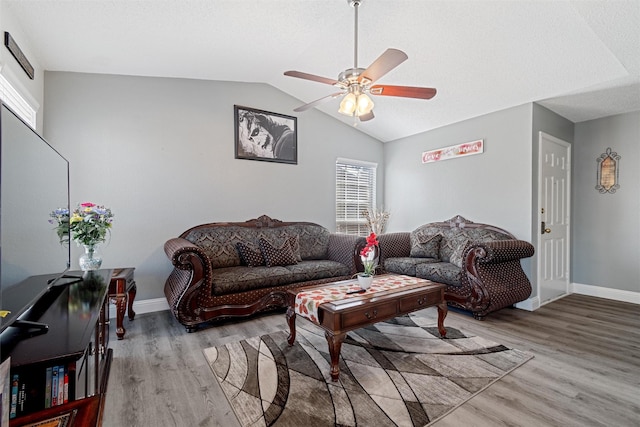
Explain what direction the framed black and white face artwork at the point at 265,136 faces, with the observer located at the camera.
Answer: facing the viewer and to the right of the viewer

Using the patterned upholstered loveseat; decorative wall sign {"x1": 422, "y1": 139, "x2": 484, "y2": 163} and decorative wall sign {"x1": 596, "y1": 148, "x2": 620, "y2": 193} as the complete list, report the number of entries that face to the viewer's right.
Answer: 0

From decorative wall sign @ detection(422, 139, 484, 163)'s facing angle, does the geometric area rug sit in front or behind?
in front

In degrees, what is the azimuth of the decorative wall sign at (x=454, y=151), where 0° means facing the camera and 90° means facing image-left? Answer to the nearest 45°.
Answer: approximately 45°

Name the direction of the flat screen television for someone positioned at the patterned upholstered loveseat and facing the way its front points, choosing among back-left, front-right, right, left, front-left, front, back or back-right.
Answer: front

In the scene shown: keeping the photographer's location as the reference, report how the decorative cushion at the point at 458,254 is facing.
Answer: facing the viewer and to the left of the viewer

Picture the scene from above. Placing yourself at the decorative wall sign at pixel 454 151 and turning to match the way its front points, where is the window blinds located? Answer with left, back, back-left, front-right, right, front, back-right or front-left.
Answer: front-right

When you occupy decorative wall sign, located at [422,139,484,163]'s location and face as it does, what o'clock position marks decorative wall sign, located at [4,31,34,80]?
decorative wall sign, located at [4,31,34,80] is roughly at 12 o'clock from decorative wall sign, located at [422,139,484,163].

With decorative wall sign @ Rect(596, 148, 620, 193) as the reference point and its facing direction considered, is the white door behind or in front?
in front
